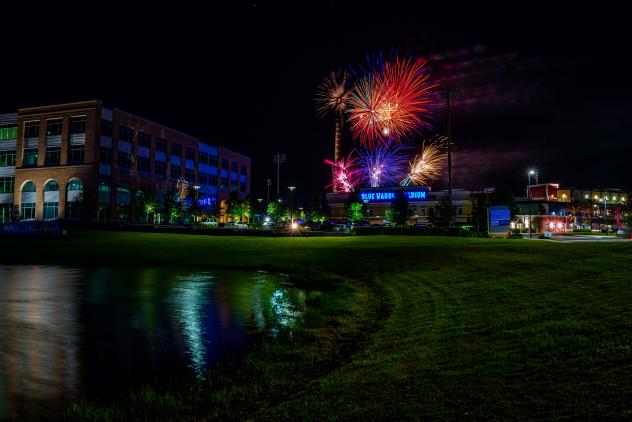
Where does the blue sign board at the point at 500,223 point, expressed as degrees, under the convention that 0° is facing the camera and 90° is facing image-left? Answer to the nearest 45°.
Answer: approximately 0°

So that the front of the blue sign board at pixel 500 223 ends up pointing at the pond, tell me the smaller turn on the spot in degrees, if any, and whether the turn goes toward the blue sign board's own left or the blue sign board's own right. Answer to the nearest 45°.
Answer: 0° — it already faces it
